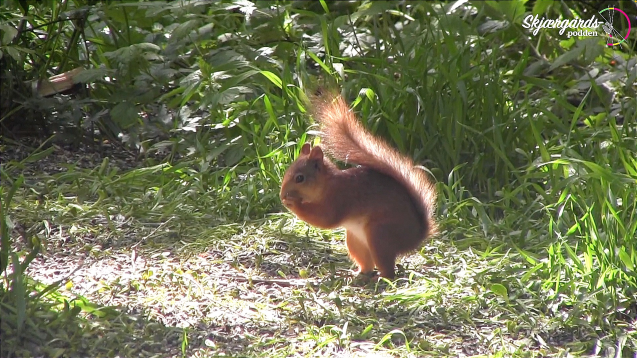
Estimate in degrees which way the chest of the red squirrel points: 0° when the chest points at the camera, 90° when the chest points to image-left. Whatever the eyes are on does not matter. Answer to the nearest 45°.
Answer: approximately 90°
